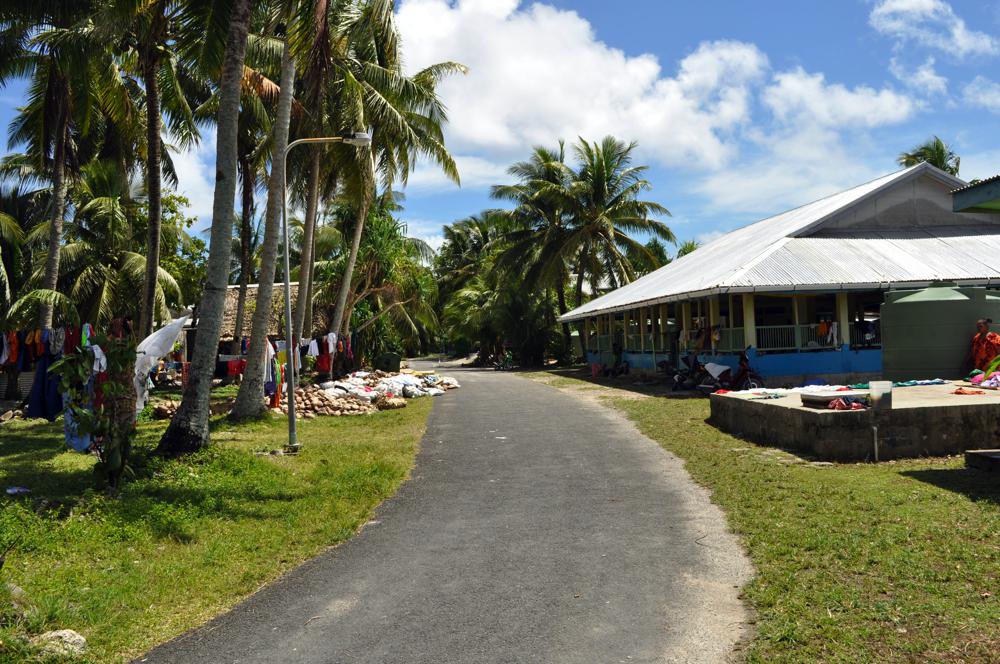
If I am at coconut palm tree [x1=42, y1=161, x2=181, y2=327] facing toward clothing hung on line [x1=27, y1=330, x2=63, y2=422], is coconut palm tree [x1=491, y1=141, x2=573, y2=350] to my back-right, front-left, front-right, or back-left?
back-left

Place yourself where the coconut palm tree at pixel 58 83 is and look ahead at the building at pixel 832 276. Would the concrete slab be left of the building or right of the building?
right
